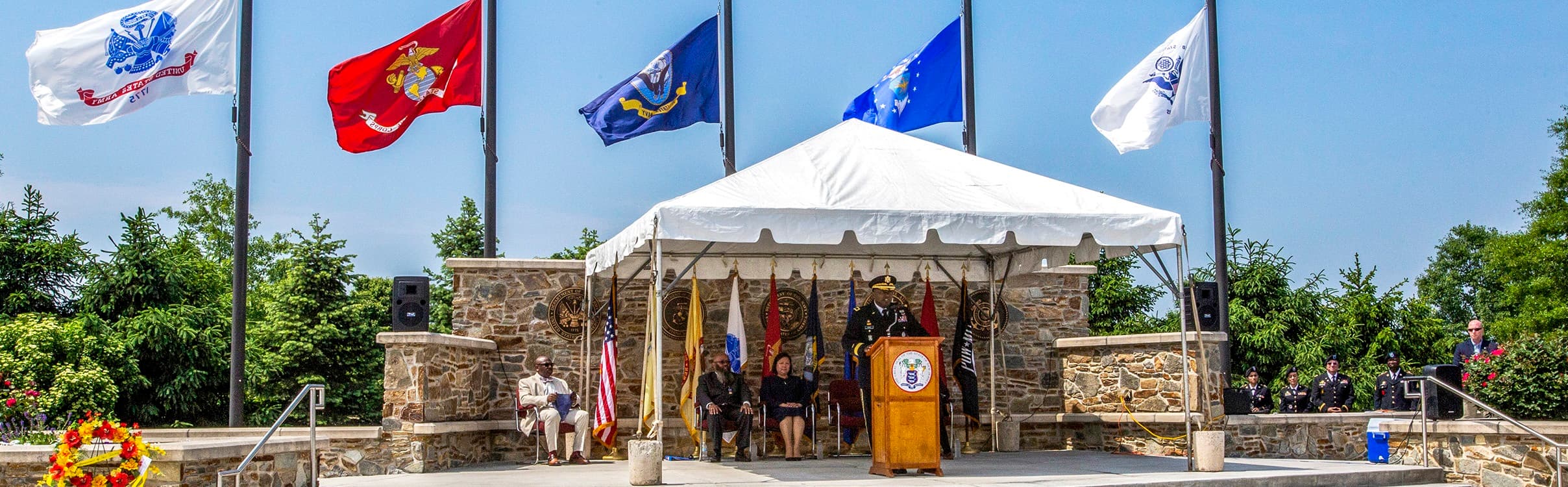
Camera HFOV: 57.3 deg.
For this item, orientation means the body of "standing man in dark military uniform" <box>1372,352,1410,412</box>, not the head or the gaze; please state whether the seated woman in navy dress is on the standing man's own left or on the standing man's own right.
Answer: on the standing man's own right

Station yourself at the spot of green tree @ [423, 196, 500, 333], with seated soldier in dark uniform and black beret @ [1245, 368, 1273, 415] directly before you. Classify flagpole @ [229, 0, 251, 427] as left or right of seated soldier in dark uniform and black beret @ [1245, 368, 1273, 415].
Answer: right

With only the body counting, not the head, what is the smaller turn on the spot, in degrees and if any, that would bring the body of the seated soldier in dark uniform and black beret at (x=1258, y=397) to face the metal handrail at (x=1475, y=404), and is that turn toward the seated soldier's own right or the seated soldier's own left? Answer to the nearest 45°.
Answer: approximately 90° to the seated soldier's own left

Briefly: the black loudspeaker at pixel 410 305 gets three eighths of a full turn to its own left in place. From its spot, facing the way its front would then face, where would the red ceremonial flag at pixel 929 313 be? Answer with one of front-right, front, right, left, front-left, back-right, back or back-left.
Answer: front-right

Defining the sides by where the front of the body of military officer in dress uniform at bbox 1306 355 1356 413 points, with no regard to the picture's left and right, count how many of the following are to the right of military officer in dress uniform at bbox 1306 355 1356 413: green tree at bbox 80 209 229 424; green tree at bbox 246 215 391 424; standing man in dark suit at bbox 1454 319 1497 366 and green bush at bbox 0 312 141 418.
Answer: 3

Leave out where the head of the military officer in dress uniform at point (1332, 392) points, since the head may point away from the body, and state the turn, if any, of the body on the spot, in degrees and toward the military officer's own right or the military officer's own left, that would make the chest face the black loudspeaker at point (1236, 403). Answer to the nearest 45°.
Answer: approximately 45° to the military officer's own right

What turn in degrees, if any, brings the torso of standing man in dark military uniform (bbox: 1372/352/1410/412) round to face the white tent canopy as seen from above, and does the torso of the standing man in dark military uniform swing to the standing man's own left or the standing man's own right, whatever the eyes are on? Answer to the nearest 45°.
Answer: approximately 45° to the standing man's own right

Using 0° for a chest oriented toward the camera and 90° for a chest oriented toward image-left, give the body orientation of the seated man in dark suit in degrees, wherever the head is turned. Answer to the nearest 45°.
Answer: approximately 0°

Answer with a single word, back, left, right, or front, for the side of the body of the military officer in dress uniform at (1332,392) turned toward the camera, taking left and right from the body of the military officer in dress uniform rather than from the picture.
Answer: front

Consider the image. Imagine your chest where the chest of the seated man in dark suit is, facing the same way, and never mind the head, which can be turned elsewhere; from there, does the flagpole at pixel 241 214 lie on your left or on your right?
on your right

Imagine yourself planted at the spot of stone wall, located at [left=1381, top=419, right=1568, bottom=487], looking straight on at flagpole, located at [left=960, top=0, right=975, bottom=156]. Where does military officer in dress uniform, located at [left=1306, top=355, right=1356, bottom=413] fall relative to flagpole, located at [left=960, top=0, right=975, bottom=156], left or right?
right

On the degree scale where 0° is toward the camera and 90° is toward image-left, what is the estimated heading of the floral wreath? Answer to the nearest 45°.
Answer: approximately 0°

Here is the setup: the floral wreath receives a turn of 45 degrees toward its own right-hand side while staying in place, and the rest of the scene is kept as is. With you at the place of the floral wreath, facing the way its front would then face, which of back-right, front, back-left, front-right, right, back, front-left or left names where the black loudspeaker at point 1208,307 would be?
back-left
